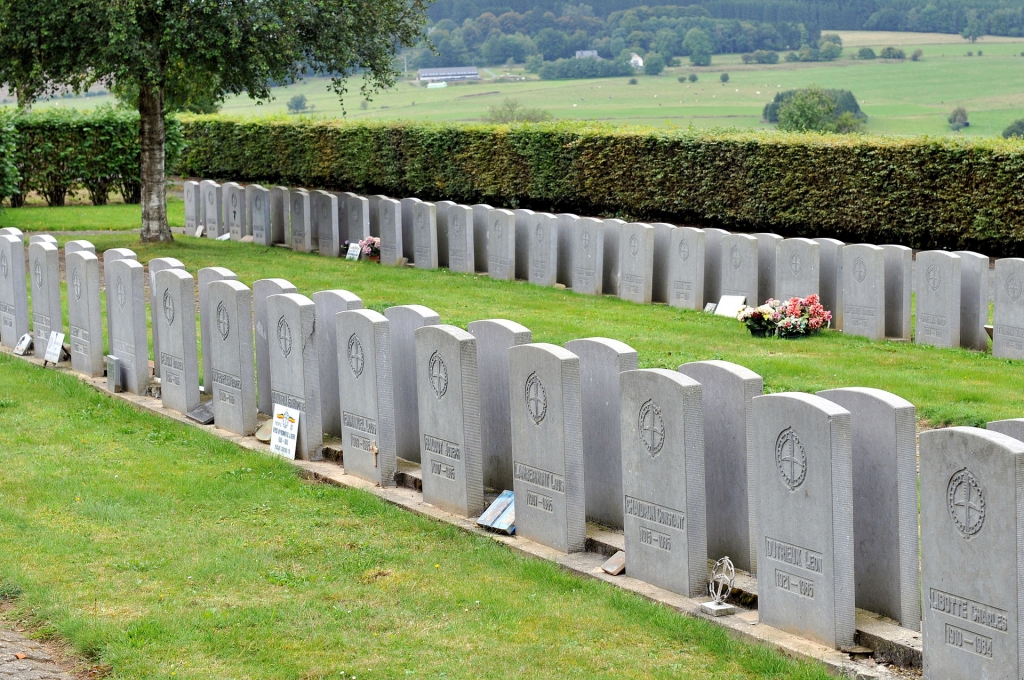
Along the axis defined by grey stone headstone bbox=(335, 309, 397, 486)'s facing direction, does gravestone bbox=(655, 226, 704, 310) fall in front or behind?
behind

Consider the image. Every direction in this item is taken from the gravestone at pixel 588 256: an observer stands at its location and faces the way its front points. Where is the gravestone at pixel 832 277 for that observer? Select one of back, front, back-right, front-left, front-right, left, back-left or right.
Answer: left

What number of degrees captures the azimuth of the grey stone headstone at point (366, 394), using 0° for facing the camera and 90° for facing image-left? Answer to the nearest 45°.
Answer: approximately 45°

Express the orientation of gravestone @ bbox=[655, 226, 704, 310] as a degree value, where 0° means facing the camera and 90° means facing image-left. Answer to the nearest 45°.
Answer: approximately 45°

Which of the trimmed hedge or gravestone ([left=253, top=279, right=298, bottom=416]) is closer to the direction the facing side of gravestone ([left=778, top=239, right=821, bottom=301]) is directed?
the gravestone

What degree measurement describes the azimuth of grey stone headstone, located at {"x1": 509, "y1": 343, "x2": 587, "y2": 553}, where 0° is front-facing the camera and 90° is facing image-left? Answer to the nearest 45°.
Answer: approximately 45°

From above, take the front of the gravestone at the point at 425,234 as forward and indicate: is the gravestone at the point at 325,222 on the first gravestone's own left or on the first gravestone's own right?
on the first gravestone's own right
